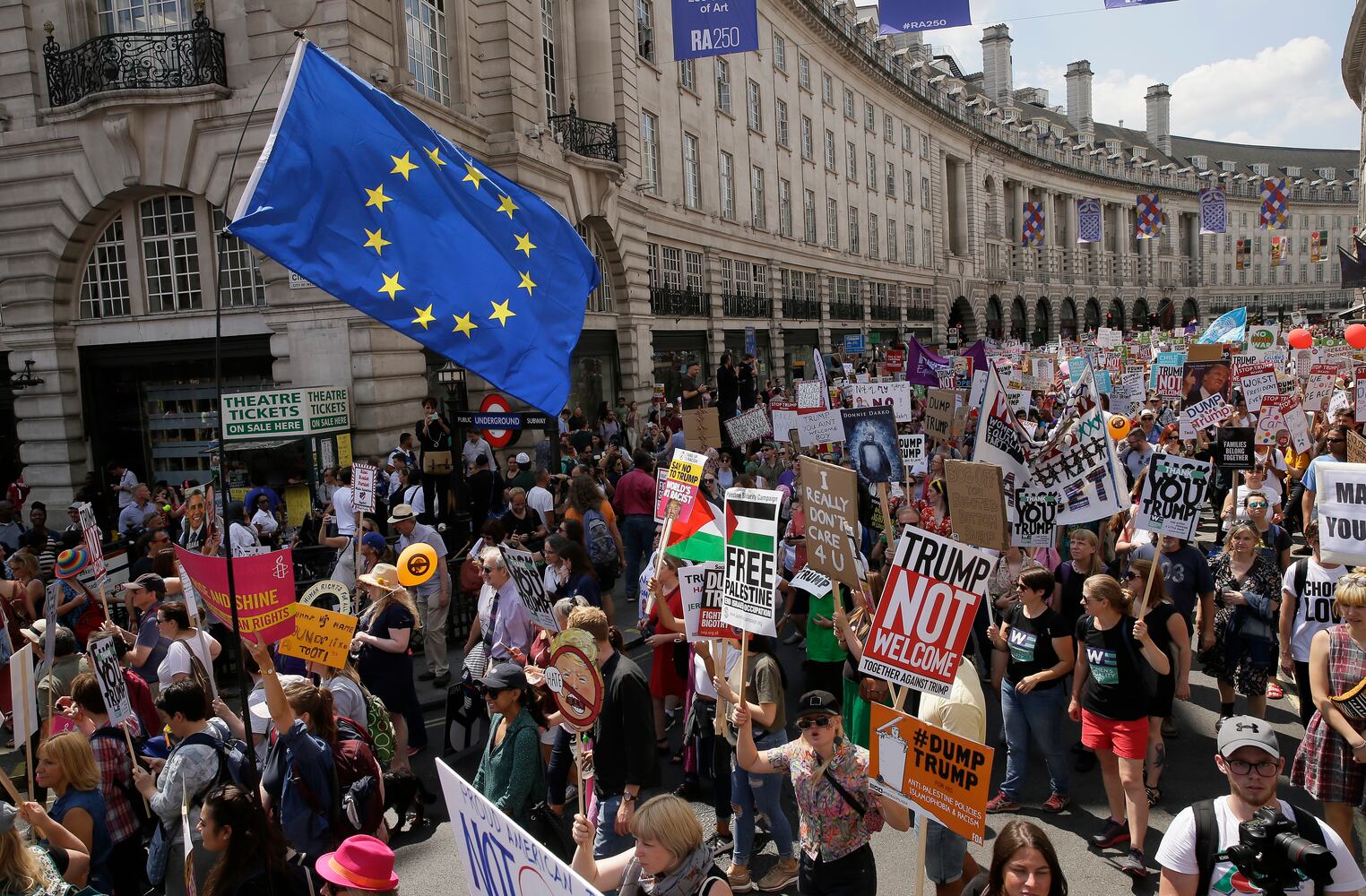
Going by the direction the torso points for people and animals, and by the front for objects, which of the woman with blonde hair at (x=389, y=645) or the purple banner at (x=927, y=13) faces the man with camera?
the purple banner

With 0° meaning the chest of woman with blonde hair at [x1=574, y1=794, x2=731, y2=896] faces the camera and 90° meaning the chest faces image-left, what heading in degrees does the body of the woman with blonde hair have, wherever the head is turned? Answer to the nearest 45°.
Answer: approximately 45°

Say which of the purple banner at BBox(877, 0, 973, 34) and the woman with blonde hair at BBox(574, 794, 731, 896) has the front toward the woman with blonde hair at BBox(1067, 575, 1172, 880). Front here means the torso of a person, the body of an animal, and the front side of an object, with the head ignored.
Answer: the purple banner

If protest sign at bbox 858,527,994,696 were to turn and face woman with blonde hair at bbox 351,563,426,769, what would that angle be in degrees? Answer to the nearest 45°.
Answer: approximately 135° to its right

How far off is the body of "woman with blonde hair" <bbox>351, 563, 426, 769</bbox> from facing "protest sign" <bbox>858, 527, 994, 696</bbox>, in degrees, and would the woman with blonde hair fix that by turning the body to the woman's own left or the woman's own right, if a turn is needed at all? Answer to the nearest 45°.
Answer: approximately 135° to the woman's own left

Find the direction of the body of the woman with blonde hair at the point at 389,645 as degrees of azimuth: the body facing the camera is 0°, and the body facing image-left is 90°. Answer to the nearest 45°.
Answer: approximately 90°

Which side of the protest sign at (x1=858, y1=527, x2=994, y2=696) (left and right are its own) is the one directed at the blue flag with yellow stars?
right

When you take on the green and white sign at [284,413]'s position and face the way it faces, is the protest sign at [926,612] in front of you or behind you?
in front
